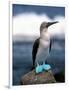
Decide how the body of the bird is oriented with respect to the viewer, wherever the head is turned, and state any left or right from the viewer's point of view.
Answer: facing the viewer and to the right of the viewer
